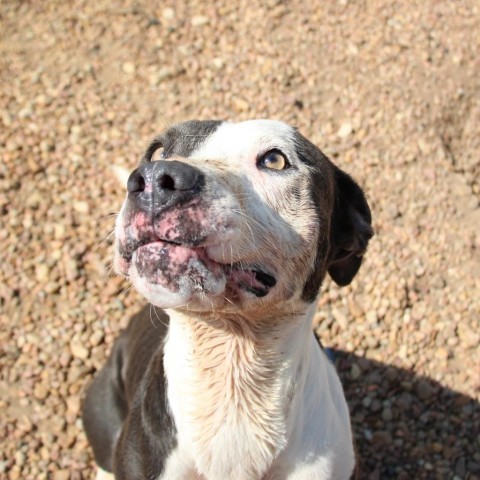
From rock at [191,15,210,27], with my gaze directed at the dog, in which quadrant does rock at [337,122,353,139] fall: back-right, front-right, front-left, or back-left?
front-left

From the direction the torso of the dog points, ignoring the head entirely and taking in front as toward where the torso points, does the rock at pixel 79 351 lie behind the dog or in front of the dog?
behind

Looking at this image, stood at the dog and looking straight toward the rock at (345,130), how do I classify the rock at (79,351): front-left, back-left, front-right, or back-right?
front-left

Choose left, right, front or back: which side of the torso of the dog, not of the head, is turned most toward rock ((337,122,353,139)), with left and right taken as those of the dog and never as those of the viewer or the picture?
back

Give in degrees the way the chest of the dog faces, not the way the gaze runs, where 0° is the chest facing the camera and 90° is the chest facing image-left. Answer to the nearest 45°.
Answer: approximately 0°

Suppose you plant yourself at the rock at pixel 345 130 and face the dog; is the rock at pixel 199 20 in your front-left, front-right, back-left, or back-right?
back-right

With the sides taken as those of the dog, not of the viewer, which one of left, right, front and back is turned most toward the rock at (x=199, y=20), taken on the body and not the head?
back

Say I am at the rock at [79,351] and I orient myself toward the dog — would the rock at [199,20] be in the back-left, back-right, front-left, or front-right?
back-left
